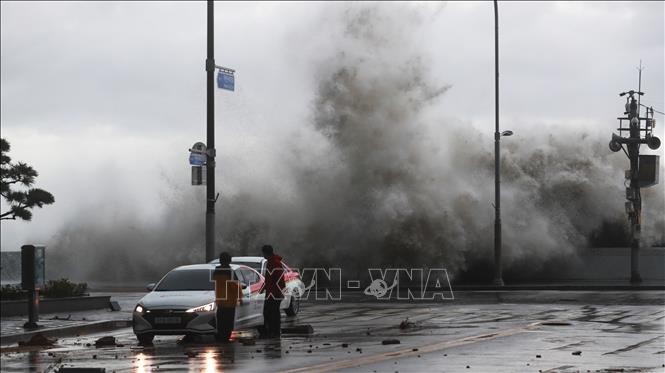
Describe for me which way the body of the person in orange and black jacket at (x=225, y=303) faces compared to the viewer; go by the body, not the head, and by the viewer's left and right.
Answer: facing away from the viewer

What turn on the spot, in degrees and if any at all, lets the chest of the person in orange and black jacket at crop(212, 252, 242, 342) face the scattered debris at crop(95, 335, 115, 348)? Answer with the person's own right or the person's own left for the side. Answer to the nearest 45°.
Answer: approximately 90° to the person's own left

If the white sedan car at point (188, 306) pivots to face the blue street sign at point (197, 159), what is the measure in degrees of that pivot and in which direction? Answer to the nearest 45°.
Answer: approximately 135° to its right

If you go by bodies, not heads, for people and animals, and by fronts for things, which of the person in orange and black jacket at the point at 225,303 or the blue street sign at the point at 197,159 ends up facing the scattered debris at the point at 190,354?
the blue street sign

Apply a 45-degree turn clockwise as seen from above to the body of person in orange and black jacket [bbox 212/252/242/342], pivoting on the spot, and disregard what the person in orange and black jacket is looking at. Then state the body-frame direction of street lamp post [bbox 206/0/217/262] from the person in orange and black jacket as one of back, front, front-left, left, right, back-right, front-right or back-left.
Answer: front-left

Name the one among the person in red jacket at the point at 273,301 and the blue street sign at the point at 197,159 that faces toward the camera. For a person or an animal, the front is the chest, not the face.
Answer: the blue street sign

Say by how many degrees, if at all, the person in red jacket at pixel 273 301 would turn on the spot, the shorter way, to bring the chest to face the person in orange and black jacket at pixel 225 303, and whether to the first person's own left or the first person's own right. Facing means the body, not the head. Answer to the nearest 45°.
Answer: approximately 45° to the first person's own left

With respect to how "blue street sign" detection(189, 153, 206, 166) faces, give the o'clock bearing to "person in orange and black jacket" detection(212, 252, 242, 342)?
The person in orange and black jacket is roughly at 12 o'clock from the blue street sign.

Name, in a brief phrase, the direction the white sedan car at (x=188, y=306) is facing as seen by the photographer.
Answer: facing the viewer and to the left of the viewer

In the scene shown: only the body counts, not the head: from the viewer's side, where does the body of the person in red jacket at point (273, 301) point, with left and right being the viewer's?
facing to the left of the viewer

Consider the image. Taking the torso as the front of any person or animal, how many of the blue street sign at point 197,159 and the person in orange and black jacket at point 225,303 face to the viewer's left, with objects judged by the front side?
0

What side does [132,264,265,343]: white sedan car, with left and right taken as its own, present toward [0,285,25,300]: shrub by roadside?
right

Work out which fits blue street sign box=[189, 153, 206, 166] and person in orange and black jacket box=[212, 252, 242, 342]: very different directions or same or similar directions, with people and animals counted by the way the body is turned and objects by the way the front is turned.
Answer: very different directions

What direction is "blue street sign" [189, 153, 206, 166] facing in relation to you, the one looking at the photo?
facing the viewer
